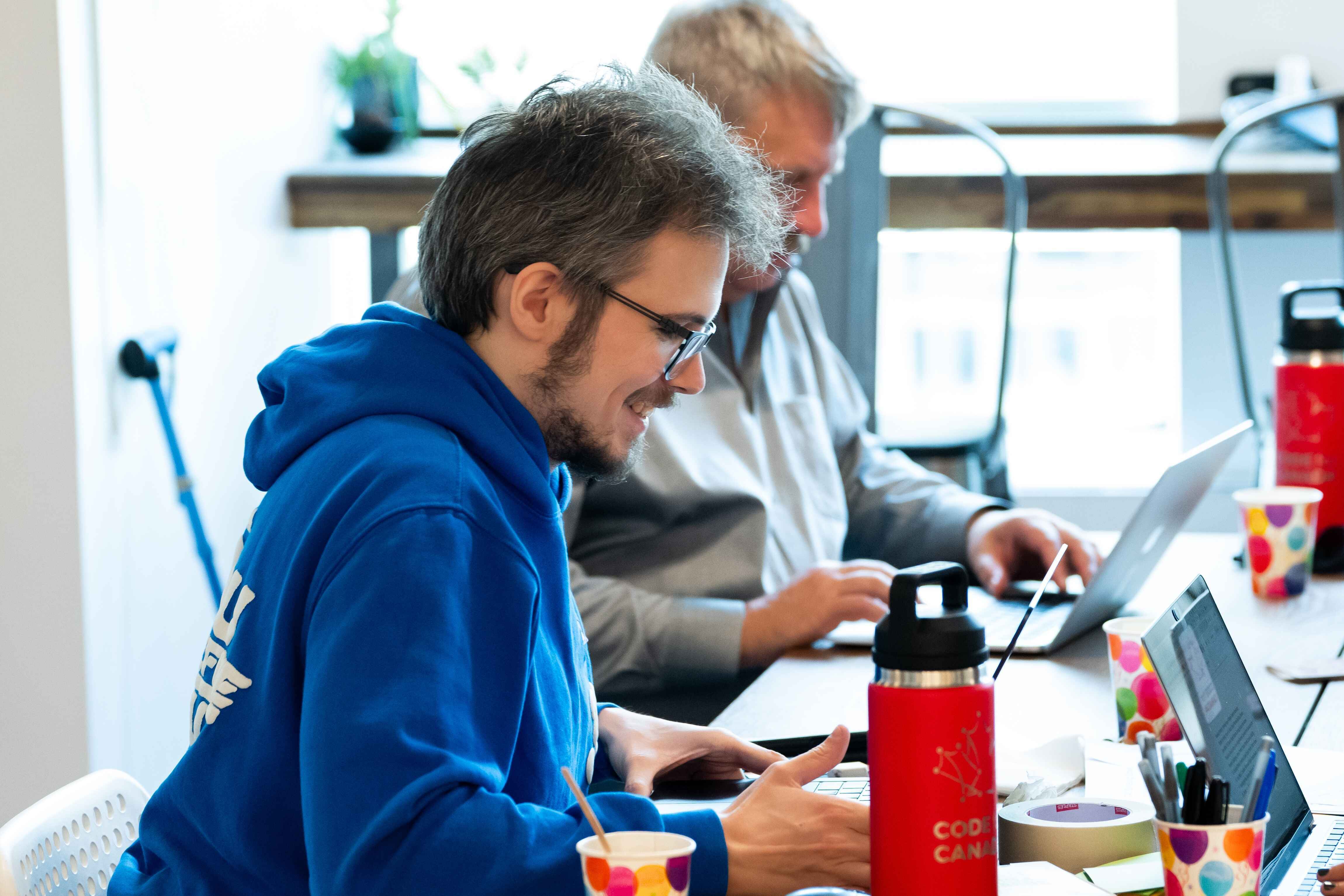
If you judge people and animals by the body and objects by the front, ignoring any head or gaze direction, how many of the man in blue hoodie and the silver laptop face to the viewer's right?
1

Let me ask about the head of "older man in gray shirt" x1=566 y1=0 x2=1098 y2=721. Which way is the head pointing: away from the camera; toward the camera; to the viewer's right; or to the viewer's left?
to the viewer's right

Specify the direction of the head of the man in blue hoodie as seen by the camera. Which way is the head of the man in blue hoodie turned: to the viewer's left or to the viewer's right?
to the viewer's right

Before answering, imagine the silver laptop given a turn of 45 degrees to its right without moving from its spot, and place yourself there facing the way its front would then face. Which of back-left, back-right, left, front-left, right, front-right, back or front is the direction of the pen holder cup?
back

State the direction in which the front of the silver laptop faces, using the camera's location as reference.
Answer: facing away from the viewer and to the left of the viewer

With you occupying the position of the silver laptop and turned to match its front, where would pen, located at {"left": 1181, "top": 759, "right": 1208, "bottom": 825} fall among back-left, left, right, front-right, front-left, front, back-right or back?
back-left

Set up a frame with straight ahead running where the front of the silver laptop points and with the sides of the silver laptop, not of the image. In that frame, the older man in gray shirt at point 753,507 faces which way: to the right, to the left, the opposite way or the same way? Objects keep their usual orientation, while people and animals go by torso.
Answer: the opposite way

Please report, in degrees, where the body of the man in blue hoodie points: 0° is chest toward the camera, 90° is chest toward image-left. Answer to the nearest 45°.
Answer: approximately 270°
